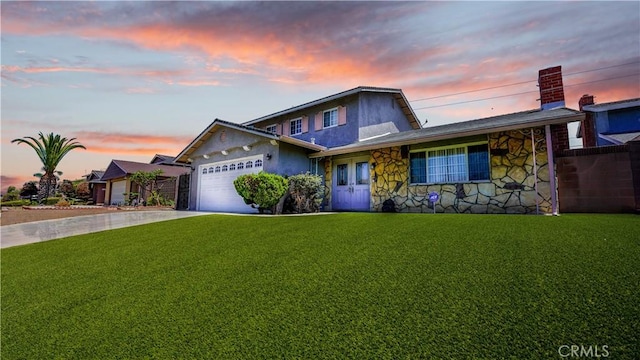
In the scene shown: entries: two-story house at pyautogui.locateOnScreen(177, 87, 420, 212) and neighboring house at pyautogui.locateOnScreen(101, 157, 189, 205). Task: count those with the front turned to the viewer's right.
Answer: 0

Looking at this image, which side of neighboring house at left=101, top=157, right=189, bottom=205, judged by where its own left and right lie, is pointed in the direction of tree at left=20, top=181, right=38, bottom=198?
right

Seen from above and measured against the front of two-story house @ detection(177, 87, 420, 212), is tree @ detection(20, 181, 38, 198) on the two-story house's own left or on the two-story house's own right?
on the two-story house's own right

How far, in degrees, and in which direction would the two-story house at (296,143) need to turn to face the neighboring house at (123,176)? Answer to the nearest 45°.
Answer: approximately 90° to its right

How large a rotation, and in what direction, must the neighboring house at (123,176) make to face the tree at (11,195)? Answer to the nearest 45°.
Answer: approximately 90° to its right

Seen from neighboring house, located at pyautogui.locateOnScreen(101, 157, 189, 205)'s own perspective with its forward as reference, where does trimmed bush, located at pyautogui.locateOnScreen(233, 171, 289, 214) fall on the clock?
The trimmed bush is roughly at 10 o'clock from the neighboring house.

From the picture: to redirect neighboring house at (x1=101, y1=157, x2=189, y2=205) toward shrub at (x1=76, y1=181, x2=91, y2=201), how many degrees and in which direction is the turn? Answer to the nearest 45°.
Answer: approximately 90° to its right

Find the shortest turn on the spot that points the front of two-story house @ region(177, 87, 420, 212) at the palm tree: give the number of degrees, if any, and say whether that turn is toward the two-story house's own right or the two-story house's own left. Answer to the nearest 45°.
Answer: approximately 90° to the two-story house's own right

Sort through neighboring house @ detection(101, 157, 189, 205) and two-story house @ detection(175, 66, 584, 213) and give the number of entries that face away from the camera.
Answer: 0

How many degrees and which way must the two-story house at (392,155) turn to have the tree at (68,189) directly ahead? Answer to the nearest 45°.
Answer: approximately 45° to its right

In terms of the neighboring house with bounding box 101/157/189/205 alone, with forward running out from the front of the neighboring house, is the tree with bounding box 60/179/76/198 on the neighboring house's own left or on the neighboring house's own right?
on the neighboring house's own right

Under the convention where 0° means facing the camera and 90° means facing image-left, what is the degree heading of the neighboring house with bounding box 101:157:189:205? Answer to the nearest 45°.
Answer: approximately 45°
